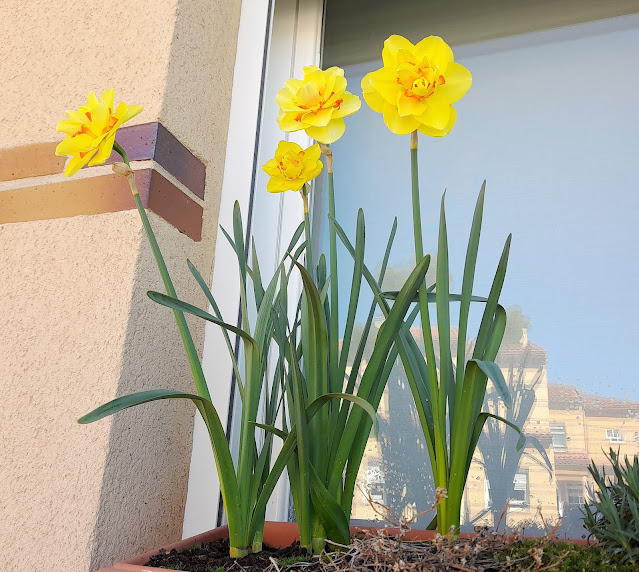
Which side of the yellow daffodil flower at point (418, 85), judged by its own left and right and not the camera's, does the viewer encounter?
front

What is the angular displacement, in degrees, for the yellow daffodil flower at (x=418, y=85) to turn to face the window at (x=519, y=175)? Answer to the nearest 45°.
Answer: approximately 180°

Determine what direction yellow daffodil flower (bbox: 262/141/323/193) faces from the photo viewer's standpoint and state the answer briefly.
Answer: facing the viewer

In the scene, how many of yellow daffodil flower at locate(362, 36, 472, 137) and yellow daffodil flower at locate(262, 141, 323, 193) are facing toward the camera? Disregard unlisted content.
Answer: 2

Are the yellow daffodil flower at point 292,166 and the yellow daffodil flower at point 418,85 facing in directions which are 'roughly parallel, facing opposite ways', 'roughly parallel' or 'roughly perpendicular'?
roughly parallel
